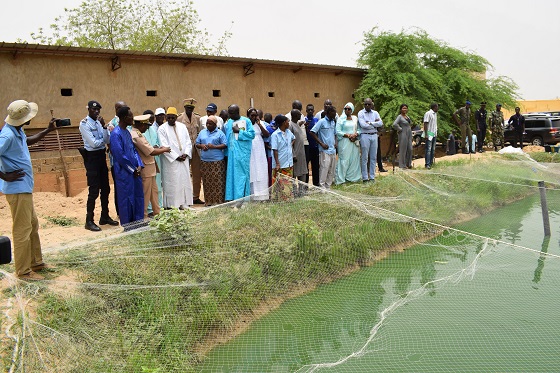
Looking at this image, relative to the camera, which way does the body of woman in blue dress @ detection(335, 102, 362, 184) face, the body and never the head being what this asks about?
toward the camera

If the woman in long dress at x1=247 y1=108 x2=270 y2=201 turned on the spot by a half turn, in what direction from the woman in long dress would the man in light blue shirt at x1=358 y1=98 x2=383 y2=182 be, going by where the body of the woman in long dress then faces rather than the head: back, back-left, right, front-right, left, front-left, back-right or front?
right

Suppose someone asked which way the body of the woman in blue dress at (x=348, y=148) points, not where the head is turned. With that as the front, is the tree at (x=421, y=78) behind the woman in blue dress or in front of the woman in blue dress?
behind

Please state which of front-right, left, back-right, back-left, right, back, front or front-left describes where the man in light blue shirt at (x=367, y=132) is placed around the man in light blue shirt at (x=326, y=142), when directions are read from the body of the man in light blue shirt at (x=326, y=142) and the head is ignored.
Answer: left

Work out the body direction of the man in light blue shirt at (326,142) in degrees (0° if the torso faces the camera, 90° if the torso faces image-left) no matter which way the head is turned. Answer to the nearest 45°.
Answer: approximately 315°

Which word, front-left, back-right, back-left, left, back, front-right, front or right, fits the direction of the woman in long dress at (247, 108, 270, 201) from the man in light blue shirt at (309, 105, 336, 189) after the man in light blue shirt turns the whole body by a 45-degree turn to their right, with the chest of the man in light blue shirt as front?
front-right

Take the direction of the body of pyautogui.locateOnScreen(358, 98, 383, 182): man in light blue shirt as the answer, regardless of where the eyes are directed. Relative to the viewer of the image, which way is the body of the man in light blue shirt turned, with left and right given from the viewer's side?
facing the viewer

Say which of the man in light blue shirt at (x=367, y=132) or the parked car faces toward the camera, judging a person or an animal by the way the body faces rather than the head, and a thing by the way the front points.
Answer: the man in light blue shirt

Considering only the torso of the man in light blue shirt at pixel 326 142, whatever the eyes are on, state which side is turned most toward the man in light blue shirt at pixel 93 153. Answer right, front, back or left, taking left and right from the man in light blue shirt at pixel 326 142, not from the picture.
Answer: right

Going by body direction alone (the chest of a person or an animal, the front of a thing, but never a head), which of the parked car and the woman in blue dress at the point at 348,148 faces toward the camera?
the woman in blue dress

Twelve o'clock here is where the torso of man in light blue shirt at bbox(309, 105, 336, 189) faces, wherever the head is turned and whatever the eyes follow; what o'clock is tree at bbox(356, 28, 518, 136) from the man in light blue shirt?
The tree is roughly at 8 o'clock from the man in light blue shirt.

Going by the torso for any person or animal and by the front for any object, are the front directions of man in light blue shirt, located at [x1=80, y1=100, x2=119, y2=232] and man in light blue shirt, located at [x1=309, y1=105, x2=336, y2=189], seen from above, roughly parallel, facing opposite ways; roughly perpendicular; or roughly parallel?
roughly parallel

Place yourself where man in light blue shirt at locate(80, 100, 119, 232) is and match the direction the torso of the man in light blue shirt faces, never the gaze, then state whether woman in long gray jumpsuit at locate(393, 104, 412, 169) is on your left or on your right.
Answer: on your left

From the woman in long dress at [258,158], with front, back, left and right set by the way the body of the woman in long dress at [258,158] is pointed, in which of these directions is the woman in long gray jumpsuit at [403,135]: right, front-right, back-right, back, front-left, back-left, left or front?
left
